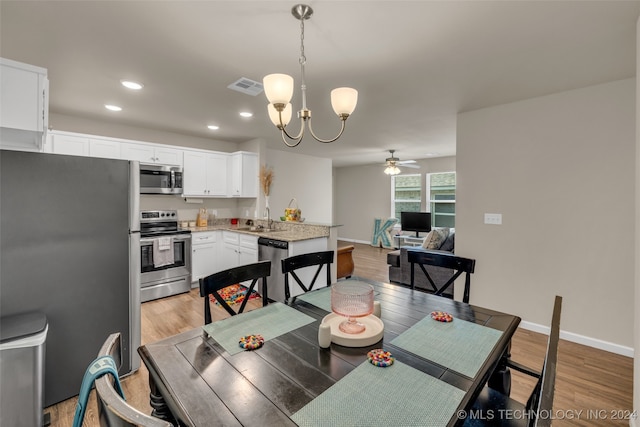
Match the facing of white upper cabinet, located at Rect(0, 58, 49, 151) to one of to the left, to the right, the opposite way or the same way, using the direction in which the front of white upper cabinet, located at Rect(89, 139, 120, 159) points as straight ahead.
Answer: to the left

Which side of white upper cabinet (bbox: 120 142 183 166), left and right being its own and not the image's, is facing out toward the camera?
front

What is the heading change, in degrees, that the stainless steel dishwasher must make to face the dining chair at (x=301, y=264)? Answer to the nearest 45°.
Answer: approximately 45° to its left

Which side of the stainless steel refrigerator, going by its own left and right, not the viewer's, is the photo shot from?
right

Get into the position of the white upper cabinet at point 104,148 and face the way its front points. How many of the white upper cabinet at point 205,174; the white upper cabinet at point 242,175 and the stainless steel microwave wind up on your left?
3

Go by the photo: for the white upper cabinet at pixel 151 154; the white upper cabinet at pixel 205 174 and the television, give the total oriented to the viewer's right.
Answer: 0

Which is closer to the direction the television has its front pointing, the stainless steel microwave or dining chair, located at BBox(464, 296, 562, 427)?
the dining chair

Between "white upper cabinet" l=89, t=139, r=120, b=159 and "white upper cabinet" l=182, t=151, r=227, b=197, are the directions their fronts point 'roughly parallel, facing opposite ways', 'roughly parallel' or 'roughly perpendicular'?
roughly parallel

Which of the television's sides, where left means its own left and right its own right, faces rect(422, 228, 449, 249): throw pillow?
front

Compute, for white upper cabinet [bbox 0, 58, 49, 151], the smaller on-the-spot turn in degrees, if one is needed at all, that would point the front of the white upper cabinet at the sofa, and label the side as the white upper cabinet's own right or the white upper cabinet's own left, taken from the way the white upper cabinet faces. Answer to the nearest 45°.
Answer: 0° — it already faces it

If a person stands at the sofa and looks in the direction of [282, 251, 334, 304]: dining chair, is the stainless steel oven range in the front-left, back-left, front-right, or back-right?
front-right

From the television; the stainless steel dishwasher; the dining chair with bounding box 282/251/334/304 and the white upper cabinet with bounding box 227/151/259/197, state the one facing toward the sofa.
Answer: the television

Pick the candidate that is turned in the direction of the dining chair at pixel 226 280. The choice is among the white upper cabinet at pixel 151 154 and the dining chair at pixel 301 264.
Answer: the white upper cabinet

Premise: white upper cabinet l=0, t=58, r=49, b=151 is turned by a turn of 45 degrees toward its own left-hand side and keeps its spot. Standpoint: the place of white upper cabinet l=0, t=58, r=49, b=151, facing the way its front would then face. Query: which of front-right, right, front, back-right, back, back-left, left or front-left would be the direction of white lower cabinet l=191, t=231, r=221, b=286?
front

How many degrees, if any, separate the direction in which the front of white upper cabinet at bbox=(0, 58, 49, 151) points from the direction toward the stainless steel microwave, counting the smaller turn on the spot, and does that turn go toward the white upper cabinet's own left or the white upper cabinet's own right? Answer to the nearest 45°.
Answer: approximately 45° to the white upper cabinet's own left

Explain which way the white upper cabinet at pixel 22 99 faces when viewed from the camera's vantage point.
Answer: facing to the right of the viewer
